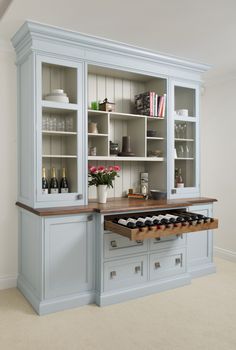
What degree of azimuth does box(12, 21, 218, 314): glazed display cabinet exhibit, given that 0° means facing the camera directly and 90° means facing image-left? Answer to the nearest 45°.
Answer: approximately 315°
